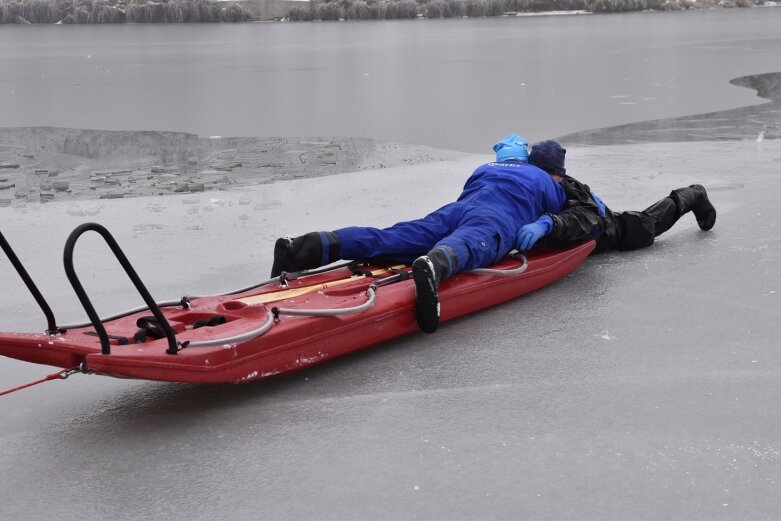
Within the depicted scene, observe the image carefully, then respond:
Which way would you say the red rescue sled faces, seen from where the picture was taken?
facing away from the viewer and to the right of the viewer

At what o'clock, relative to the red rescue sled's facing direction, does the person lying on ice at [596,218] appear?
The person lying on ice is roughly at 12 o'clock from the red rescue sled.
